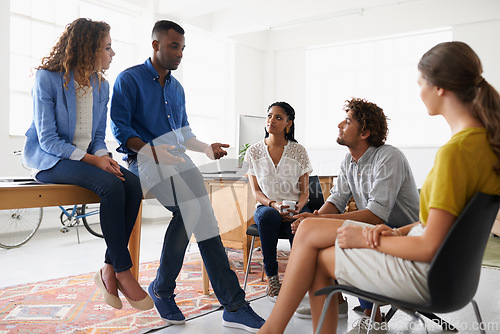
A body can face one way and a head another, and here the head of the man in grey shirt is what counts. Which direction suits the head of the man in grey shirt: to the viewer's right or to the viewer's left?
to the viewer's left

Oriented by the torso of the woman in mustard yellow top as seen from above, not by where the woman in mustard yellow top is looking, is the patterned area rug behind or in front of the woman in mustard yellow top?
in front

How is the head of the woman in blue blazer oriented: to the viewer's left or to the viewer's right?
to the viewer's right

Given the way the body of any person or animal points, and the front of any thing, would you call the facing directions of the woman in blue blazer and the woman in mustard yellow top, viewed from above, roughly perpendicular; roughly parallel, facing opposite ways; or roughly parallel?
roughly parallel, facing opposite ways

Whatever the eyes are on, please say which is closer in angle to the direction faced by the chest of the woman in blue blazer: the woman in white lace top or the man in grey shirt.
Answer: the man in grey shirt

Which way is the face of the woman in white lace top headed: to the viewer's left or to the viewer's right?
to the viewer's left

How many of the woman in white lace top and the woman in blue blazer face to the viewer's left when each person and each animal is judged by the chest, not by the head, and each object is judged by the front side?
0

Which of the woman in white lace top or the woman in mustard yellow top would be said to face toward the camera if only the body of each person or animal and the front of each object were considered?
the woman in white lace top

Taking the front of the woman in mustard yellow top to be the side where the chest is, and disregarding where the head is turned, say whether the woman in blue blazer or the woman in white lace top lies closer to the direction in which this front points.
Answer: the woman in blue blazer

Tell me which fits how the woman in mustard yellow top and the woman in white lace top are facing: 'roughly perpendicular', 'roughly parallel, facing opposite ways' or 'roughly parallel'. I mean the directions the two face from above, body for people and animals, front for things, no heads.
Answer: roughly perpendicular

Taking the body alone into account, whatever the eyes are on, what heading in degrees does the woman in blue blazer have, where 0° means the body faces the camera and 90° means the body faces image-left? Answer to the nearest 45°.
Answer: approximately 315°

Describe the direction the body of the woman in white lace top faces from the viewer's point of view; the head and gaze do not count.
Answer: toward the camera

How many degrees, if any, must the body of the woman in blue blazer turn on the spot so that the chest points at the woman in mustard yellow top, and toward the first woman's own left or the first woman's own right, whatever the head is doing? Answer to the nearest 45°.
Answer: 0° — they already face them

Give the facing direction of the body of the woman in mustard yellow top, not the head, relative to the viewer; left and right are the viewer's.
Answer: facing to the left of the viewer

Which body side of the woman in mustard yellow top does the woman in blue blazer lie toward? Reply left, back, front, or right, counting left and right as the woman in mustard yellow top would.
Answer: front

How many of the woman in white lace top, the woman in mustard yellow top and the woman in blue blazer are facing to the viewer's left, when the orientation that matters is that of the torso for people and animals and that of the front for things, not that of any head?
1
